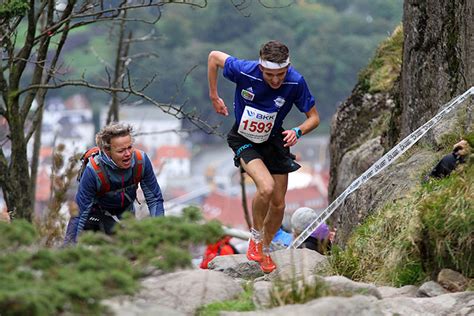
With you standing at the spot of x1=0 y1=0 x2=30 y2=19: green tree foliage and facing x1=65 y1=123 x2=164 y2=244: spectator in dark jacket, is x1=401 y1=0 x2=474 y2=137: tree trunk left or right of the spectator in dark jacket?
left

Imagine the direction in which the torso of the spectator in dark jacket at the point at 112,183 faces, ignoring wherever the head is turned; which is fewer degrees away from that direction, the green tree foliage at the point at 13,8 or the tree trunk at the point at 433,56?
the tree trunk

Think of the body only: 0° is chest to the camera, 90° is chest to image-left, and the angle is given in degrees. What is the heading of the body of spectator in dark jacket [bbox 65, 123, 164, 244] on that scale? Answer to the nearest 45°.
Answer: approximately 315°

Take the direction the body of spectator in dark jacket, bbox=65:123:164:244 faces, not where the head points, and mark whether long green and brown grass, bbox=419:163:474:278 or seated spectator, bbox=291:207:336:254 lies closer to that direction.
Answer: the long green and brown grass

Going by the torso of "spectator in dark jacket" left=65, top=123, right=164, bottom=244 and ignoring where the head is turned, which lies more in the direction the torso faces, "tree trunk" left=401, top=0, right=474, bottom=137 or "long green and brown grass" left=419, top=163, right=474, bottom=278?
the long green and brown grass
